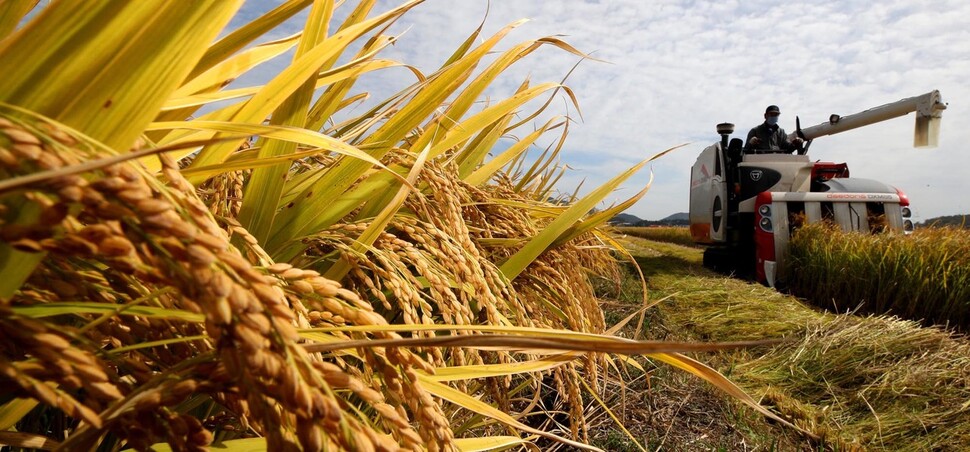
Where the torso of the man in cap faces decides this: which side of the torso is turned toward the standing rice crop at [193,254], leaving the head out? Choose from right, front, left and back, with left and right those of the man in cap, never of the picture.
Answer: front

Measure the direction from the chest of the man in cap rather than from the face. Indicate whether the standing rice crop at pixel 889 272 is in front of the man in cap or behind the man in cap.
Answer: in front

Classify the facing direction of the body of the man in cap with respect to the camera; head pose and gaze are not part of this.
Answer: toward the camera
